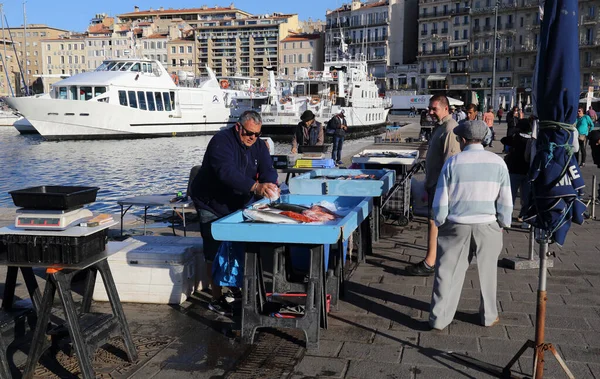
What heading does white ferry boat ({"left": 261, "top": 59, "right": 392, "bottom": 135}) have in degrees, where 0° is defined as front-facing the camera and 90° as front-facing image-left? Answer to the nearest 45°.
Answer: approximately 225°

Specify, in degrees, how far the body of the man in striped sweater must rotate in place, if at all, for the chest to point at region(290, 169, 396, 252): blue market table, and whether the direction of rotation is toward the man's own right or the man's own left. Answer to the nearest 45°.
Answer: approximately 45° to the man's own left

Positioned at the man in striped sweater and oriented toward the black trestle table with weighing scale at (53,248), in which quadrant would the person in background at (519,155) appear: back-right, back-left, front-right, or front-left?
back-right

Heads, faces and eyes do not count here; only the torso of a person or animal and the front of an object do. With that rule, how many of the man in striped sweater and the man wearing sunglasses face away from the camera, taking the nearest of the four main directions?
1

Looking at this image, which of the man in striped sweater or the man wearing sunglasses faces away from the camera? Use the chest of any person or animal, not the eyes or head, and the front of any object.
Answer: the man in striped sweater

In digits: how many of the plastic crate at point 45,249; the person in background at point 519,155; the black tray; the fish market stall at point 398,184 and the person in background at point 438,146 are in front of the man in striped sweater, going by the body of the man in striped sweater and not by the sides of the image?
3

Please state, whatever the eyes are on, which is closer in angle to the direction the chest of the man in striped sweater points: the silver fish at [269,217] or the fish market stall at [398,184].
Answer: the fish market stall

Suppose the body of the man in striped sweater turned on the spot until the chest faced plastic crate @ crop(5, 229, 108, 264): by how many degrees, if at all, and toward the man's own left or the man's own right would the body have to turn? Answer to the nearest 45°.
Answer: approximately 135° to the man's own left

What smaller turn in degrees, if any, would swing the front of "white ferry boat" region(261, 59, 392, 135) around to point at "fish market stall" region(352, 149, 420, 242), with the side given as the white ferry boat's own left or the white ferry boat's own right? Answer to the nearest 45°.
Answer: approximately 135° to the white ferry boat's own right

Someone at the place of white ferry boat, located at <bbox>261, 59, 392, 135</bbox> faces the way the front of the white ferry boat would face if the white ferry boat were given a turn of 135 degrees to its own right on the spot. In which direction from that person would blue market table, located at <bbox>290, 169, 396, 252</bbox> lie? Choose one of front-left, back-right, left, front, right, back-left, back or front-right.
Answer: front

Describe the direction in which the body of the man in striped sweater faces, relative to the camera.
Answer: away from the camera

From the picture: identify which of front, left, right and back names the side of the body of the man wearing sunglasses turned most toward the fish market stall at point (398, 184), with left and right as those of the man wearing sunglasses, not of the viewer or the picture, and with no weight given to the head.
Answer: left

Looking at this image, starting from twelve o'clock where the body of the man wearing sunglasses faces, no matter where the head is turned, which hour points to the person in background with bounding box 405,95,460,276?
The person in background is roughly at 10 o'clock from the man wearing sunglasses.

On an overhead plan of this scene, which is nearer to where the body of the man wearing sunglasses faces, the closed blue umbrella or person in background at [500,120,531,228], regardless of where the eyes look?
the closed blue umbrella

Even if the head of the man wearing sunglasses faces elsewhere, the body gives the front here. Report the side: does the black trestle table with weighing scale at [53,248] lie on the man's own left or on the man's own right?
on the man's own right

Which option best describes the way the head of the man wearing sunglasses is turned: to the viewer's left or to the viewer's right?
to the viewer's right
